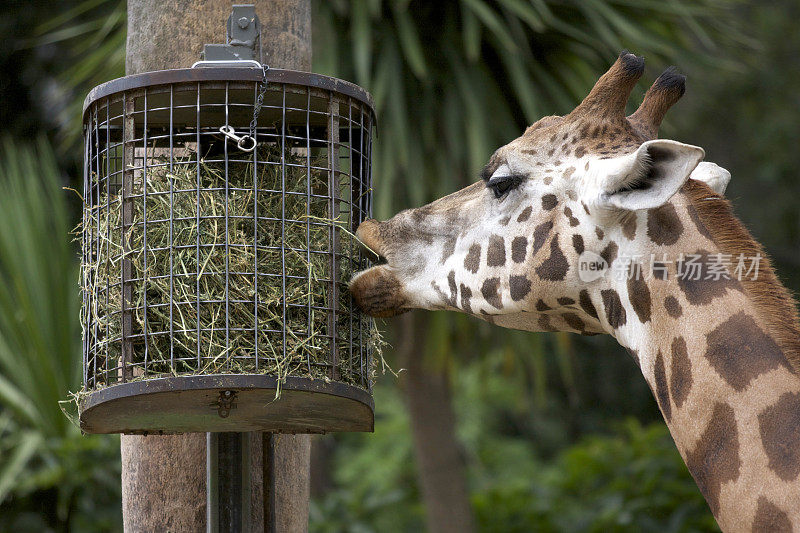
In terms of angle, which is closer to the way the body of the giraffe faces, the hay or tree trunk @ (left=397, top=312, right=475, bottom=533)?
the hay

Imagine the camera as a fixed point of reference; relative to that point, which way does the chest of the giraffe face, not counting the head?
to the viewer's left

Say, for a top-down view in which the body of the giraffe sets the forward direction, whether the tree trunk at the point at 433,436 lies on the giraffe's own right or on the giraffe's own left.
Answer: on the giraffe's own right

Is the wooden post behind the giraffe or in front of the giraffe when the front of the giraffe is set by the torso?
in front

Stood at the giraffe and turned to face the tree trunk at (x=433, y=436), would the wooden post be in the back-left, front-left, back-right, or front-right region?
front-left

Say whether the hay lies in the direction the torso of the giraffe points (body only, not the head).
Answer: yes
